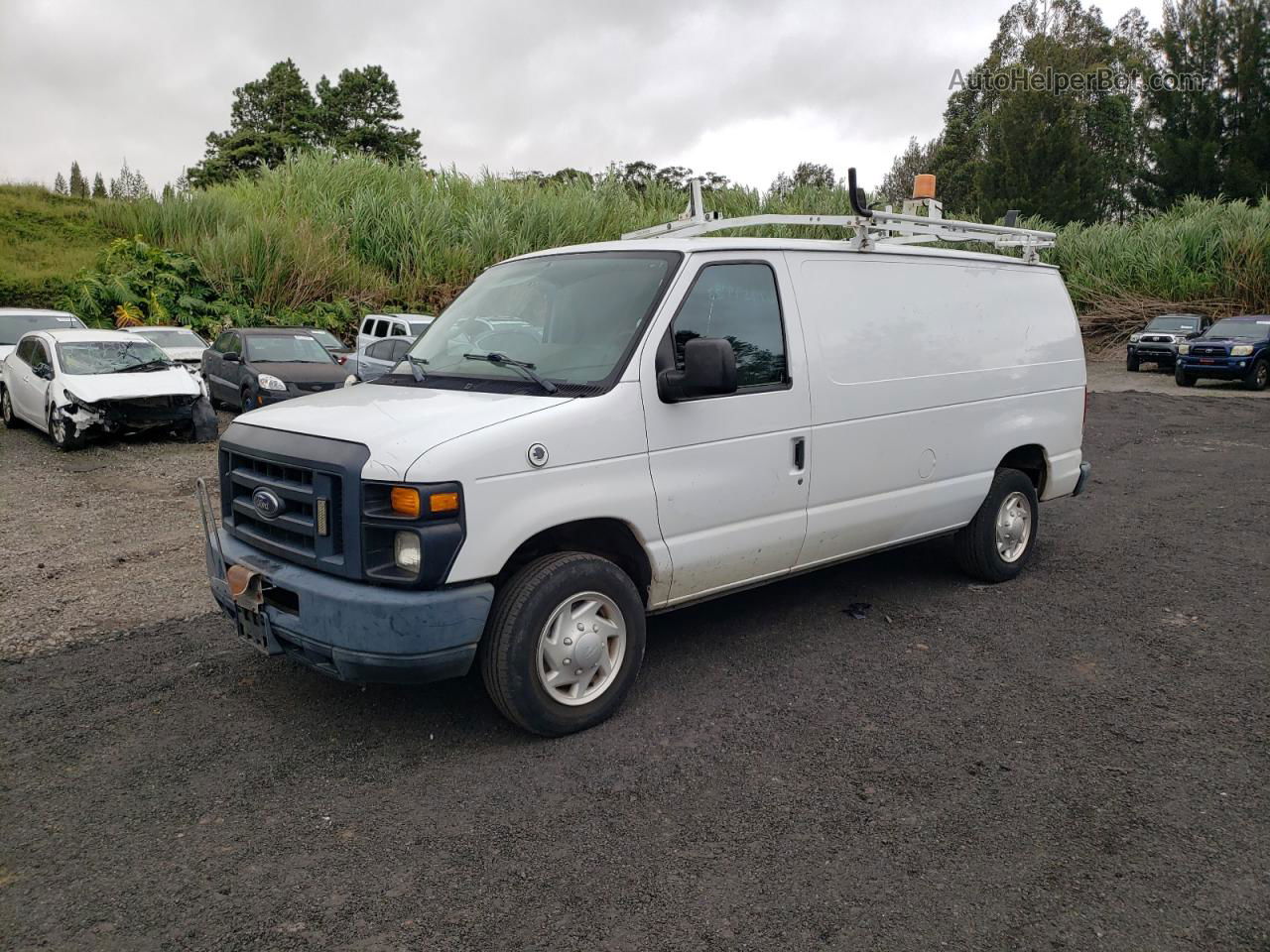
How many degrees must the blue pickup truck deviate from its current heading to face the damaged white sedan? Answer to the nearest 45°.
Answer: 0° — it already faces it

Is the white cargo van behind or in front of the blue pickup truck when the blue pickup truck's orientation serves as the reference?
in front

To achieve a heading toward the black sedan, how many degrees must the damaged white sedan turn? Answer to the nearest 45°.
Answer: approximately 90° to its left

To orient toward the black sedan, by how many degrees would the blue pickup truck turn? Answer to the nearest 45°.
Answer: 0° — it already faces it
